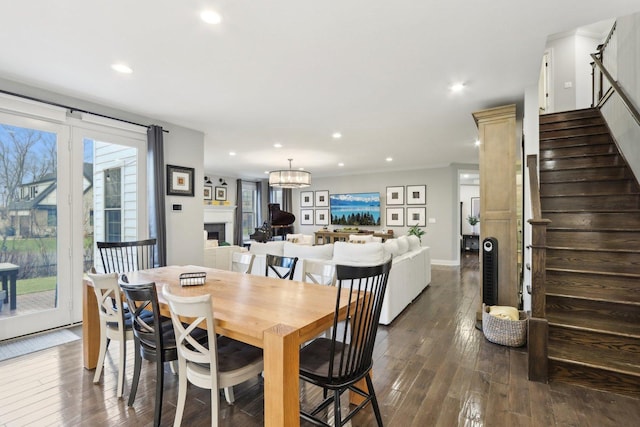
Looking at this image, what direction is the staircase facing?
toward the camera

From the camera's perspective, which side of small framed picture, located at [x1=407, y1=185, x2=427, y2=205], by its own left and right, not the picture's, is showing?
front

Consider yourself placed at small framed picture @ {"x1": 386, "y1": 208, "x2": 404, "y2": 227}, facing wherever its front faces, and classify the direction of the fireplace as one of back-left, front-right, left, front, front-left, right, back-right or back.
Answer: right

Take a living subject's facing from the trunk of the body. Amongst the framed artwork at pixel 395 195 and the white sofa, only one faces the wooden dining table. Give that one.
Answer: the framed artwork

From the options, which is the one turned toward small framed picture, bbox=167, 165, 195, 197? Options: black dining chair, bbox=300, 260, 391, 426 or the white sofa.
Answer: the black dining chair

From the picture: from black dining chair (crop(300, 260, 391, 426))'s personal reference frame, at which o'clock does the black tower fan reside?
The black tower fan is roughly at 3 o'clock from the black dining chair.

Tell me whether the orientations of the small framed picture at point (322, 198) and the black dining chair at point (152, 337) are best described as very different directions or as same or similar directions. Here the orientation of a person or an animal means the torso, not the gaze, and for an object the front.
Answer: very different directions

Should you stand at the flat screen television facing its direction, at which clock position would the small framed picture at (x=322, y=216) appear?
The small framed picture is roughly at 4 o'clock from the flat screen television.

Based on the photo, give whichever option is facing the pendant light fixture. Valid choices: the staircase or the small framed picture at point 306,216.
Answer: the small framed picture

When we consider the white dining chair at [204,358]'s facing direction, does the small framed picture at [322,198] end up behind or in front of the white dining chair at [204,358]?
in front

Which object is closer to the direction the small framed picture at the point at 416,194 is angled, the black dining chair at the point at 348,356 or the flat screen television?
the black dining chair

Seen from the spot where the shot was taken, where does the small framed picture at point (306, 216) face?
facing the viewer

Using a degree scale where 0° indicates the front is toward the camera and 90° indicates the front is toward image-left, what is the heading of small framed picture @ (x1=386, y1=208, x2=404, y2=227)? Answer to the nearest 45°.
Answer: approximately 0°

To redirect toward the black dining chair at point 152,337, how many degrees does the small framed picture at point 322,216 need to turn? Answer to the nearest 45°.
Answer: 0° — it already faces it

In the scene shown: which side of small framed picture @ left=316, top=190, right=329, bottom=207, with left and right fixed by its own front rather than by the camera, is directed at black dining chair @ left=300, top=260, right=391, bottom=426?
front

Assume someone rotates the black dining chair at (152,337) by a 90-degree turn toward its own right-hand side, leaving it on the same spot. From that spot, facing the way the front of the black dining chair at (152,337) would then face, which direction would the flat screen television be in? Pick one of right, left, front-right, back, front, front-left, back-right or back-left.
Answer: left

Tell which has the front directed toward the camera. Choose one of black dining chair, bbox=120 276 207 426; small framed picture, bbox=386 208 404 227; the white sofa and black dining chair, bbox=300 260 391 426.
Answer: the small framed picture

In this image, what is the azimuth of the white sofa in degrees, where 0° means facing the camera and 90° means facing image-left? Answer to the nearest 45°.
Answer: approximately 225°

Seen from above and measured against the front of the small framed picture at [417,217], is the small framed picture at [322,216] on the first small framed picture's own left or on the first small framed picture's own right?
on the first small framed picture's own right

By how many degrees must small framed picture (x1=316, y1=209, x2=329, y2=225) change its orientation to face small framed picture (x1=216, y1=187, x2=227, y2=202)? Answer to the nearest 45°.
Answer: approximately 90° to its right

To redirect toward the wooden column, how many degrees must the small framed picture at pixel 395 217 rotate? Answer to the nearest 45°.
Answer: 0° — it already faces it

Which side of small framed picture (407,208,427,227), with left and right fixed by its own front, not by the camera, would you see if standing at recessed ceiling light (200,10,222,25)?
front

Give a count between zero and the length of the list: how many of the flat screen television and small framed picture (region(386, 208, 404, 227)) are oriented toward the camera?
2
